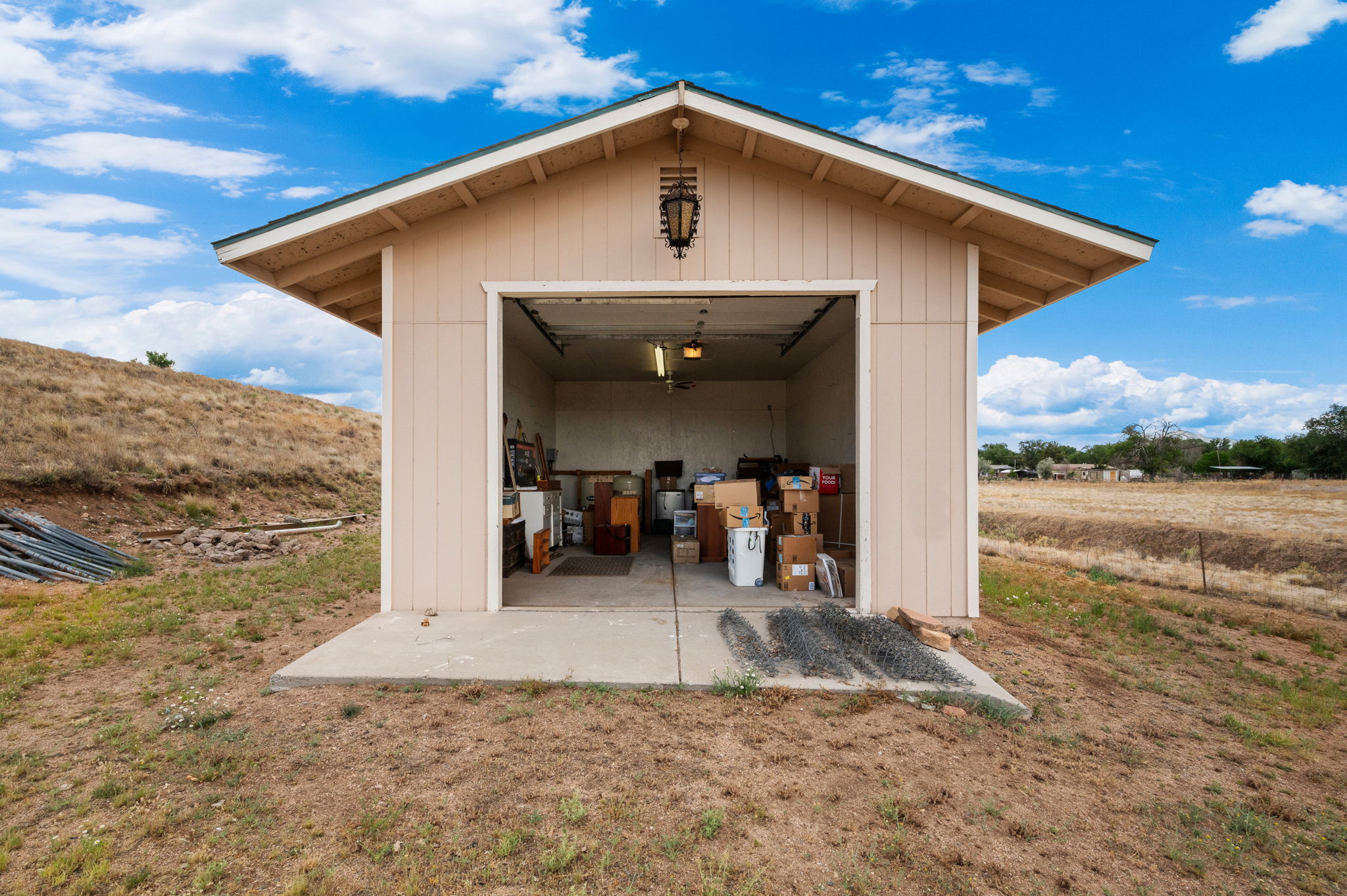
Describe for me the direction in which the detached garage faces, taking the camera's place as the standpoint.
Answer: facing the viewer

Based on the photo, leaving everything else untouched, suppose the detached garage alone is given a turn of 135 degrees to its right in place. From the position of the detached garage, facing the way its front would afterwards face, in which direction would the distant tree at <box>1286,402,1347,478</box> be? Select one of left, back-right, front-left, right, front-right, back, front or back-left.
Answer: right

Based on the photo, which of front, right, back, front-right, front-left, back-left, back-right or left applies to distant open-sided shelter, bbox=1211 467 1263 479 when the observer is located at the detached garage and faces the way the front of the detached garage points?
back-left

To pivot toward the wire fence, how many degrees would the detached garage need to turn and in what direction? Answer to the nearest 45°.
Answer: approximately 135° to its left

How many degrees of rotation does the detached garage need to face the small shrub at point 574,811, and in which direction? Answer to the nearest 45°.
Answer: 0° — it already faces it

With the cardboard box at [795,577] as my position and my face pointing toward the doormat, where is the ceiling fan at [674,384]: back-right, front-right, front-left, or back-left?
front-right

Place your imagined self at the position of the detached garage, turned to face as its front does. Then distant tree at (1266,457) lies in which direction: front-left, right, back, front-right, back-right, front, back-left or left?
back-left
